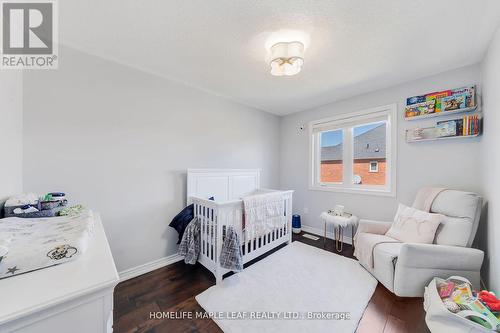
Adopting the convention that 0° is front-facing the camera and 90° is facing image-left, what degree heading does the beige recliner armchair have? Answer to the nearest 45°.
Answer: approximately 45°

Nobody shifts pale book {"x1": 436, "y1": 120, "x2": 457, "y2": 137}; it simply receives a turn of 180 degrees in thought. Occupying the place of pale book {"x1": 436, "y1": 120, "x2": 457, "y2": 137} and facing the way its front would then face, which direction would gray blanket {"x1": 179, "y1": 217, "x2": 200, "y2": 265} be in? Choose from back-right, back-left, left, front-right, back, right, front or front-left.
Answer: back-left

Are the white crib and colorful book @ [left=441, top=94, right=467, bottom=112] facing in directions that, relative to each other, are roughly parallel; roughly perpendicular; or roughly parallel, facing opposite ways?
roughly perpendicular

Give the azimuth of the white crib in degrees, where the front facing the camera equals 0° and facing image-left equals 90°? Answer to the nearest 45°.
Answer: approximately 315°

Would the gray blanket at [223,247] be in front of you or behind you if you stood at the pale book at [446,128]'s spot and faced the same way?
in front
